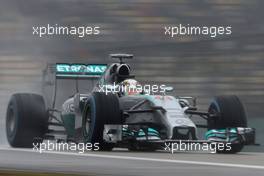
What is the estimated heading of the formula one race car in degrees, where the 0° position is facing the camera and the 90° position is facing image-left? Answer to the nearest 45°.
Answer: approximately 315°
